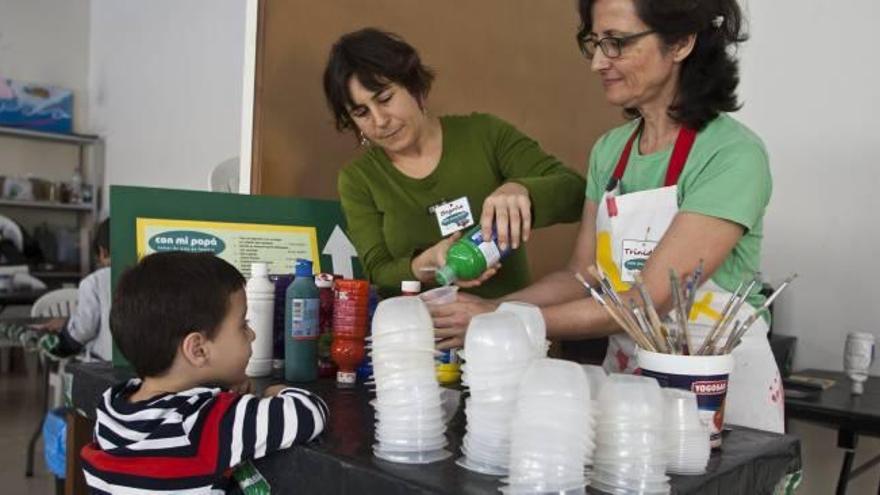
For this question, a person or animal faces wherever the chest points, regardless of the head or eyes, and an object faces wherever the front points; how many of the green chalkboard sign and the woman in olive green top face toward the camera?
2

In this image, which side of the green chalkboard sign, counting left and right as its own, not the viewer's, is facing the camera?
front

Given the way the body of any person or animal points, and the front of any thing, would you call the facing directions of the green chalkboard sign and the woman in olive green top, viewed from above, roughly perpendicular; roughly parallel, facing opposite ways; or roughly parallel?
roughly parallel

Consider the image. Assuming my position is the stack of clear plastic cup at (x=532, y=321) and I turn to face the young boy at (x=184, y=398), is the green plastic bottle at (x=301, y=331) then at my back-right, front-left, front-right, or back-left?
front-right

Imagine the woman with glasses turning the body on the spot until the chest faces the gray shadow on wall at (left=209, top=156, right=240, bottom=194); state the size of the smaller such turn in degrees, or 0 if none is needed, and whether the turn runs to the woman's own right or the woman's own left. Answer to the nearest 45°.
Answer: approximately 90° to the woman's own right

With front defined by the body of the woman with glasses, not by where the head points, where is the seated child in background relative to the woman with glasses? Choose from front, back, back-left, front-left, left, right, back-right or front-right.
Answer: right

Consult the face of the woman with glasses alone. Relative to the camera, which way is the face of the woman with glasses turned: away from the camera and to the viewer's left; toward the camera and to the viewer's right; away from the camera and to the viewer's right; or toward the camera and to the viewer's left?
toward the camera and to the viewer's left

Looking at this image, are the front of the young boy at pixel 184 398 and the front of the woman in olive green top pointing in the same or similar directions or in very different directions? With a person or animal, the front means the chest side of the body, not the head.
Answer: very different directions

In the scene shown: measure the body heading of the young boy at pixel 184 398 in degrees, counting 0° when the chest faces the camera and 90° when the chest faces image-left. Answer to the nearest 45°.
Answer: approximately 225°

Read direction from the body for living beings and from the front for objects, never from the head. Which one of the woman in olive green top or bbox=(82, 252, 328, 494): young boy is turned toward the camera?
the woman in olive green top

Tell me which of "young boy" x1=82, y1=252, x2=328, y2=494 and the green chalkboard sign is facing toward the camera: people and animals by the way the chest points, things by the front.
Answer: the green chalkboard sign

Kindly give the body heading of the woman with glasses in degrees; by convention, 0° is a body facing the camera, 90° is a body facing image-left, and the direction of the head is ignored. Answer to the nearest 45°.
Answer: approximately 45°

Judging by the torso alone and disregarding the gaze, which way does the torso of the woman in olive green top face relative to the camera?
toward the camera

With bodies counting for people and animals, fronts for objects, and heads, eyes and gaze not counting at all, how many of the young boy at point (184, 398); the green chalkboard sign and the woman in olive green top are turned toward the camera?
2

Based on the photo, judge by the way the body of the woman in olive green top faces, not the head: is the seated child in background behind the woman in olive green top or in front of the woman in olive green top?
behind
